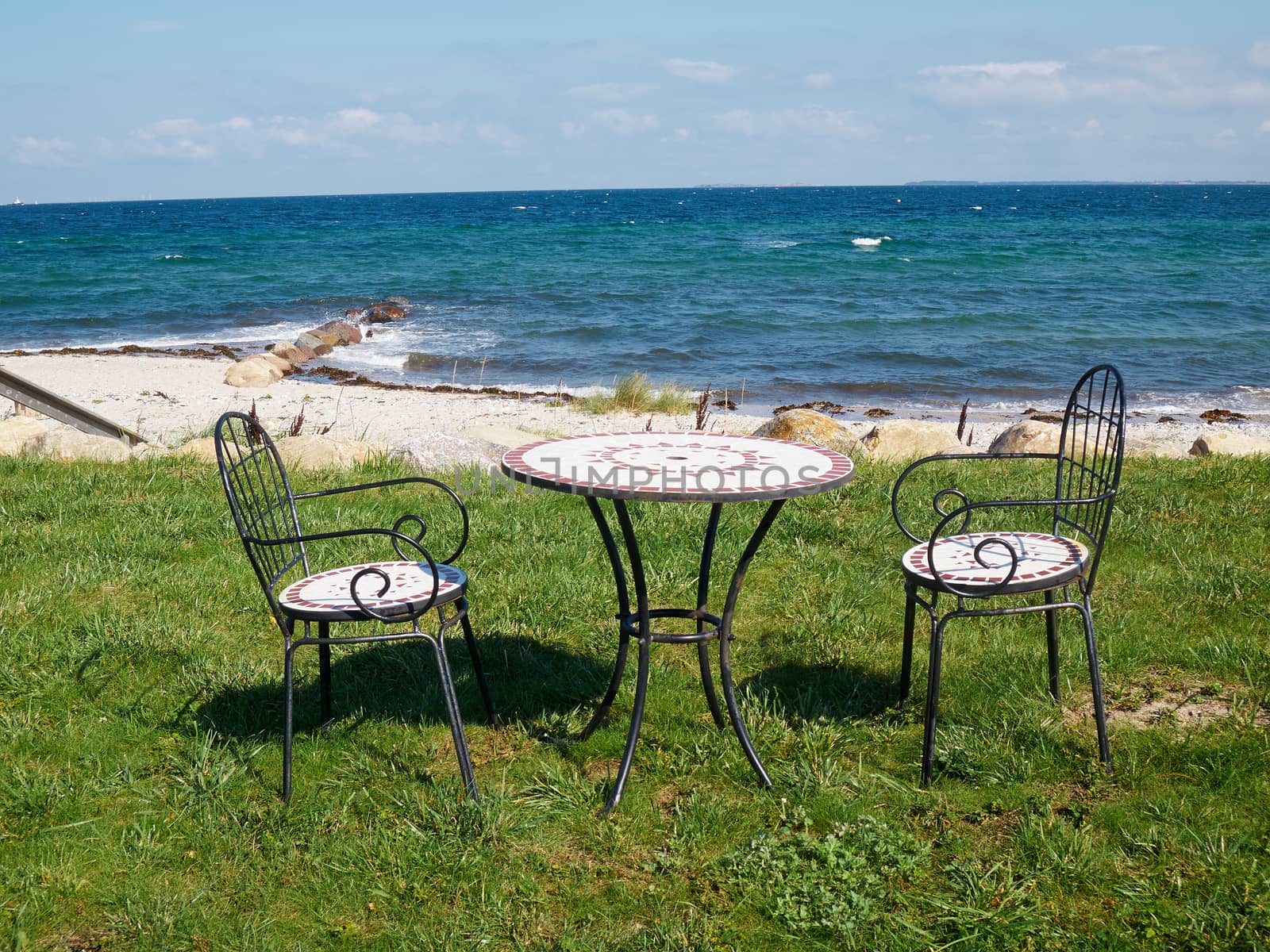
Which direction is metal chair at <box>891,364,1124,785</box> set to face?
to the viewer's left

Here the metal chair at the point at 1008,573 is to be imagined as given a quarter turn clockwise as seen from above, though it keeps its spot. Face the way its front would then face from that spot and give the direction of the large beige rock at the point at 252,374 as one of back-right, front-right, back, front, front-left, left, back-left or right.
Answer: front-left

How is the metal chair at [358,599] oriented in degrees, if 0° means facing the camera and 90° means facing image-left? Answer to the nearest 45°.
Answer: approximately 270°

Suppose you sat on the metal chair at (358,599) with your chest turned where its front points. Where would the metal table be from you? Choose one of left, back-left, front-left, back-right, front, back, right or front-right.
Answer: front

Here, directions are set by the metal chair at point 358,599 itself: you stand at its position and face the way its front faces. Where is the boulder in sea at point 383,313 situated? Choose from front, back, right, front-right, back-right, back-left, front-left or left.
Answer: left

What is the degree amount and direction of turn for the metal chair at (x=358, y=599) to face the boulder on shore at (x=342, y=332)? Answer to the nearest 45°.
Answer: approximately 90° to its left

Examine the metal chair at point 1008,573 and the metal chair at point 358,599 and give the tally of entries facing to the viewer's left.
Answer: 1

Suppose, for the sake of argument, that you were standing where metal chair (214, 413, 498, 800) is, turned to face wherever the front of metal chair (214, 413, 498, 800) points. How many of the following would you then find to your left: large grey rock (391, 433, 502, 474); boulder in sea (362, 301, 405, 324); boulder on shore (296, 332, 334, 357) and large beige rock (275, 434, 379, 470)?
4

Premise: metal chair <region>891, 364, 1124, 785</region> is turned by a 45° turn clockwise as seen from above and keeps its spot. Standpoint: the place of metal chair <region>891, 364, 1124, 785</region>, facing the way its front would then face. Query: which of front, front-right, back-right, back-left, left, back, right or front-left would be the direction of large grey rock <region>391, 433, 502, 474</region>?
front

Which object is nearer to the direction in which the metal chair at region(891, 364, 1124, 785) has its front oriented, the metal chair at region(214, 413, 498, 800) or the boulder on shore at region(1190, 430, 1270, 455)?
the metal chair

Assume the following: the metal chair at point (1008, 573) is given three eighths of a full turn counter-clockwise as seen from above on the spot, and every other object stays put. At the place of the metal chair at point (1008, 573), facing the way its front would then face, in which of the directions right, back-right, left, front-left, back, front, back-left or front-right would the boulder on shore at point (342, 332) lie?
back

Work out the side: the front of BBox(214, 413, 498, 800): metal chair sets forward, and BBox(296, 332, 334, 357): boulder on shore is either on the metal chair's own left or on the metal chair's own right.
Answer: on the metal chair's own left

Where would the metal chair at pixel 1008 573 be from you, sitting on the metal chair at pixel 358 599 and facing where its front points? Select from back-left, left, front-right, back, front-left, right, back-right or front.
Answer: front

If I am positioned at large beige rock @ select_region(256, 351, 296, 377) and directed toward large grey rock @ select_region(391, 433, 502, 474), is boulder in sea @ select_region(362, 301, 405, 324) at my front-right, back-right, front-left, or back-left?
back-left

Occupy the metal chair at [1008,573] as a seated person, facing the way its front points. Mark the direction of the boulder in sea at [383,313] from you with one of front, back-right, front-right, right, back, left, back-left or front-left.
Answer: front-right

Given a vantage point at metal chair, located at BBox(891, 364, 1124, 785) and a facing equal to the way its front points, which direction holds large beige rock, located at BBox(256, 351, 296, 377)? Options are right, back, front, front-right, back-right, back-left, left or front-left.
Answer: front-right

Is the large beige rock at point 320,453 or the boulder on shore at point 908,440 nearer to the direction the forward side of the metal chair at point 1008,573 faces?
the large beige rock

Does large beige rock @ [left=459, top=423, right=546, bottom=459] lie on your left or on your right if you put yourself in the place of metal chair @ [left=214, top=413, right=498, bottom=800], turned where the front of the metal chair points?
on your left
